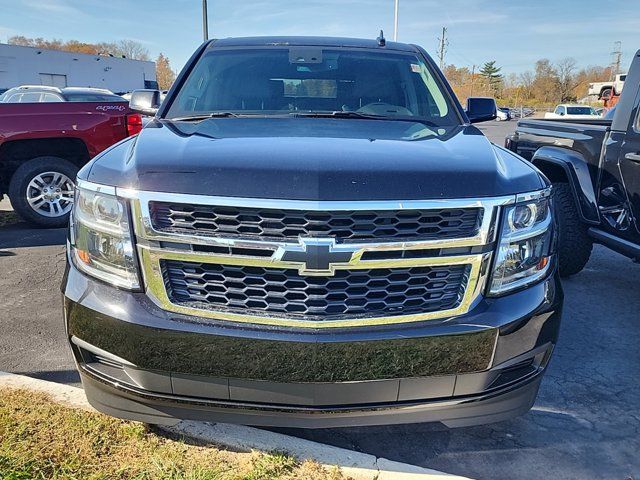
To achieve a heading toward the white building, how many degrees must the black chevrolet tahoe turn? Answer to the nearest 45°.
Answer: approximately 135° to its right

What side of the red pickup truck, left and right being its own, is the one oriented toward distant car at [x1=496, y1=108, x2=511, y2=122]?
right

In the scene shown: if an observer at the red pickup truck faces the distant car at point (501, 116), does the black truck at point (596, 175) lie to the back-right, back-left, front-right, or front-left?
front-right

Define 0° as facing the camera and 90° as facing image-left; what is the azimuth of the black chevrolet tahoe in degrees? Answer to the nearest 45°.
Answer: approximately 0°

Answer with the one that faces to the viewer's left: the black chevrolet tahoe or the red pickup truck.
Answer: the red pickup truck

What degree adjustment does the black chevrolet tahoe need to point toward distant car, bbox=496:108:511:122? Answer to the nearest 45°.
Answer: approximately 135° to its left

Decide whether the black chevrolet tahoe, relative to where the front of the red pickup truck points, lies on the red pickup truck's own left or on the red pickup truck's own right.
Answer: on the red pickup truck's own left

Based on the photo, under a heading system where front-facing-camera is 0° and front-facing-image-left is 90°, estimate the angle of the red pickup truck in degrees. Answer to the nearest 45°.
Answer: approximately 90°

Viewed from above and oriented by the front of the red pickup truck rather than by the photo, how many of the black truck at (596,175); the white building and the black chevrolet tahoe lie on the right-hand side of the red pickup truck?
1

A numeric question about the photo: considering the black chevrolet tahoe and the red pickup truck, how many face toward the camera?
1

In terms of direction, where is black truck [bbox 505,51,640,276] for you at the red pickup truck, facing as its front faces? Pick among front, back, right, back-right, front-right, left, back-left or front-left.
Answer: back-left

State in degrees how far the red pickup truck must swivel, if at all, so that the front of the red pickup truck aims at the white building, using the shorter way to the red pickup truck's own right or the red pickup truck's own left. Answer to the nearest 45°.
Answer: approximately 90° to the red pickup truck's own right

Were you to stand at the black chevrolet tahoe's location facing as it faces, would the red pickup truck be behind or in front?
behind
